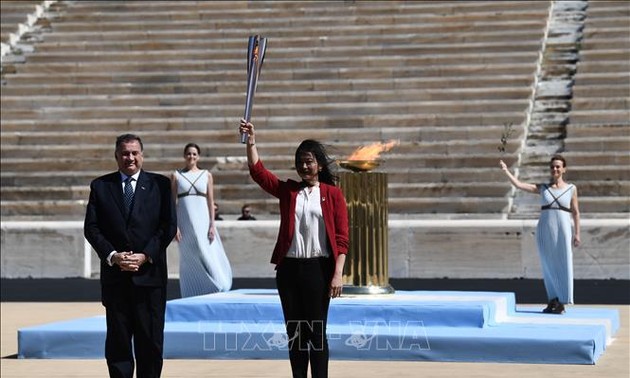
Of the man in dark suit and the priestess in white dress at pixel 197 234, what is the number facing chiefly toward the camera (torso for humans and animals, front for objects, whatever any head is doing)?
2

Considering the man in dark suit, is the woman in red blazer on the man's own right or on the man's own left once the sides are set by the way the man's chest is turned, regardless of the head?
on the man's own left

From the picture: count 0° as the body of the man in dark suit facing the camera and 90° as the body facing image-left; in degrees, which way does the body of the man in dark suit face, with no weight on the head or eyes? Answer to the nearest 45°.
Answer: approximately 0°

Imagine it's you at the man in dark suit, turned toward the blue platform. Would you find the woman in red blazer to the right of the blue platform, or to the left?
right

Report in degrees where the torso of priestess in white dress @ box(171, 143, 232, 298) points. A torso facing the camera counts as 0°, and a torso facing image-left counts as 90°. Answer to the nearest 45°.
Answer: approximately 0°

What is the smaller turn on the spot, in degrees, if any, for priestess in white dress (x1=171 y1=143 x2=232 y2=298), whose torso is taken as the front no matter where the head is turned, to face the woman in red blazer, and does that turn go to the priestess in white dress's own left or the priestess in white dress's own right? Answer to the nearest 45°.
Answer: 0° — they already face them

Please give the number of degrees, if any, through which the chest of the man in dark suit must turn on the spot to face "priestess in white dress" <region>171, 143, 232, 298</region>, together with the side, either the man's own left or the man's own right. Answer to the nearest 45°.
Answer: approximately 180°
